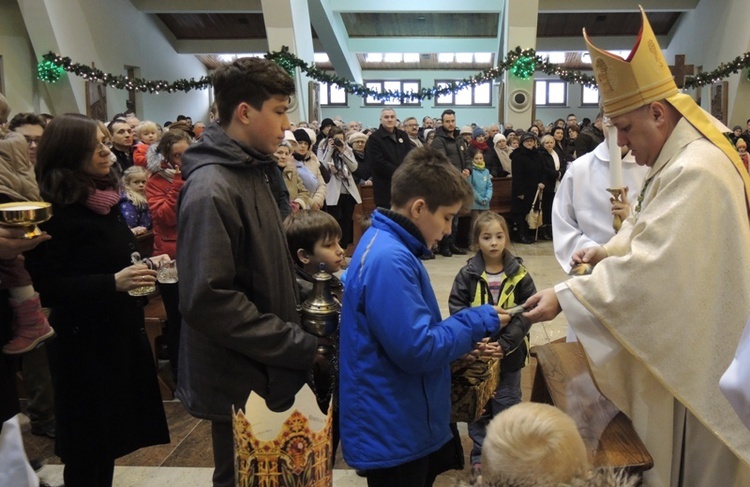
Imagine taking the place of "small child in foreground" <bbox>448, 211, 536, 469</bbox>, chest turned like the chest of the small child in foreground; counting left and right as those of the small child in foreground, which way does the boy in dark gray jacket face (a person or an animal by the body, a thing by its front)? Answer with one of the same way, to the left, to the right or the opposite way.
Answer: to the left

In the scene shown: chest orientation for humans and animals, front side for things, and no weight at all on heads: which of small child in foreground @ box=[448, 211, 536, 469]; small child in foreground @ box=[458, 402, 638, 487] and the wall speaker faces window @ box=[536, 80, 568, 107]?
small child in foreground @ box=[458, 402, 638, 487]

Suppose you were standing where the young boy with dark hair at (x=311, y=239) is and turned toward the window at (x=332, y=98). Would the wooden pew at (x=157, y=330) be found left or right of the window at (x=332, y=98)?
left

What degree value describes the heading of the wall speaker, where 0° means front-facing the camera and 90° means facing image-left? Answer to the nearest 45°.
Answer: approximately 0°

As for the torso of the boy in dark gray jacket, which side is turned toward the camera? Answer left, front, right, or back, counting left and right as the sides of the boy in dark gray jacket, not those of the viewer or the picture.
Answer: right

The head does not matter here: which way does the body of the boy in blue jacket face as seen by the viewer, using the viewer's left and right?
facing to the right of the viewer

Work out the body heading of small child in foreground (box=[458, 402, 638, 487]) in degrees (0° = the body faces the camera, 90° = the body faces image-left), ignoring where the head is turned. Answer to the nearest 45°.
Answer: approximately 180°

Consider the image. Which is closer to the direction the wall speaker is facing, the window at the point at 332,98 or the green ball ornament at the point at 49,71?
the green ball ornament

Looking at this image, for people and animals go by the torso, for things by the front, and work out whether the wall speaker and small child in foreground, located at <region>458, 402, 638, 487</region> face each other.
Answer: yes

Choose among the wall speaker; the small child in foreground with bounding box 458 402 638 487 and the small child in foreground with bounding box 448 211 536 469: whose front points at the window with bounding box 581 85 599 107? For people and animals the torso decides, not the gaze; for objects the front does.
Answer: the small child in foreground with bounding box 458 402 638 487

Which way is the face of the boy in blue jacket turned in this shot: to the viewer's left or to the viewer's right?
to the viewer's right
